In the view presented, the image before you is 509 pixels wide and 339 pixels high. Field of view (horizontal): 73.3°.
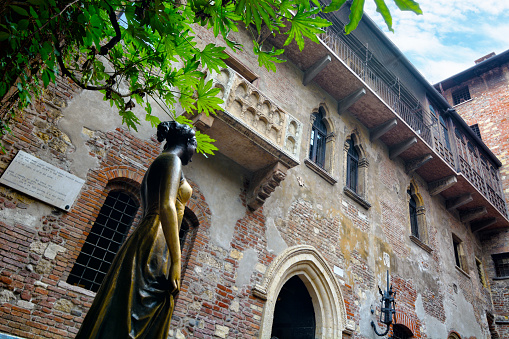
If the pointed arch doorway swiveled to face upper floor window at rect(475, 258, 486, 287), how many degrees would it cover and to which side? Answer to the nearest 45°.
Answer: approximately 90° to its left

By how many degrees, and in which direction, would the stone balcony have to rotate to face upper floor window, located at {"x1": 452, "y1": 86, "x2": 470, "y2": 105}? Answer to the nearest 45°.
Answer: approximately 90° to its left

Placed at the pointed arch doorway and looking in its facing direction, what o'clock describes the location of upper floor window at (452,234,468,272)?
The upper floor window is roughly at 9 o'clock from the pointed arch doorway.

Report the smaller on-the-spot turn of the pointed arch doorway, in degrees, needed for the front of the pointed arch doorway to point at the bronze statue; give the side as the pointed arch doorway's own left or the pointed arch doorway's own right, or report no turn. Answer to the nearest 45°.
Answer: approximately 45° to the pointed arch doorway's own right

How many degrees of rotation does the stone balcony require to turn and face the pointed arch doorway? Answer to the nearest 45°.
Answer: approximately 90° to its left

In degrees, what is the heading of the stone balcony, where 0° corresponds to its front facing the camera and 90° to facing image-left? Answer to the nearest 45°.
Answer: approximately 315°

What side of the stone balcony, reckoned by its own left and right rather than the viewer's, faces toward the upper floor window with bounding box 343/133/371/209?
left

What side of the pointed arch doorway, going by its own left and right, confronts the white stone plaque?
right

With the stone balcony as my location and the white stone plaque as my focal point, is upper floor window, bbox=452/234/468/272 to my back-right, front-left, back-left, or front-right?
back-right
